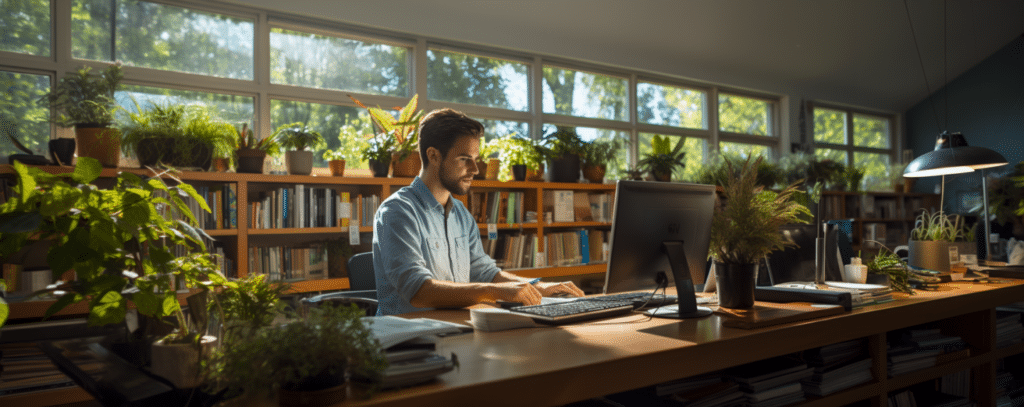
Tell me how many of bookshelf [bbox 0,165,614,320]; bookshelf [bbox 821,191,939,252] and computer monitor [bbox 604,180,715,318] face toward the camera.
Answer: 2

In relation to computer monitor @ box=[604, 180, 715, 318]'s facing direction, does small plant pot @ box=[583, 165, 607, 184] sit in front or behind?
in front

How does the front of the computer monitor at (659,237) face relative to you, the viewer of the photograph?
facing away from the viewer and to the left of the viewer

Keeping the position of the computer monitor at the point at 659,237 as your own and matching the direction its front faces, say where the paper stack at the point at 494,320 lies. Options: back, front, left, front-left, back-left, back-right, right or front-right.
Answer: left

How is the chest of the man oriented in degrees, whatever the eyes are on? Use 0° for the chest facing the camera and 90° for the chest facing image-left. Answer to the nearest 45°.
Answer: approximately 315°

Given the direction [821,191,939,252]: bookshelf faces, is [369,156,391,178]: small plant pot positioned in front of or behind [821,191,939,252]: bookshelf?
in front

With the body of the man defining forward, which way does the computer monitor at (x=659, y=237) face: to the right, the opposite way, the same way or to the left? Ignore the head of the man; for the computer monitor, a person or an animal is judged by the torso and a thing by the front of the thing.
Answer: the opposite way

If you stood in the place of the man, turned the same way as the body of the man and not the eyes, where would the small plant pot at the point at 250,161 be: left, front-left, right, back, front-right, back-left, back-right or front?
back

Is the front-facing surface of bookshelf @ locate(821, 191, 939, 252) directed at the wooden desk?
yes

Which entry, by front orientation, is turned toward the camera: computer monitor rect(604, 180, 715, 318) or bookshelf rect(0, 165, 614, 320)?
the bookshelf

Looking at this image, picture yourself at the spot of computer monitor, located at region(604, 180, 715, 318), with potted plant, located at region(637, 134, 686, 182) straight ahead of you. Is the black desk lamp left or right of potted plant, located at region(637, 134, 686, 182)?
right

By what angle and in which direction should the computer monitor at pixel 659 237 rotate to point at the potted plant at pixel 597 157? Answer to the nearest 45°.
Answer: approximately 45° to its right

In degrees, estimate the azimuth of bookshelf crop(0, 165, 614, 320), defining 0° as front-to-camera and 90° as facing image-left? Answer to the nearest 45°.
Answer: approximately 0°

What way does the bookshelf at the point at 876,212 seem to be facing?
toward the camera

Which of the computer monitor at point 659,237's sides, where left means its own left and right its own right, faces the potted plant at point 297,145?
front

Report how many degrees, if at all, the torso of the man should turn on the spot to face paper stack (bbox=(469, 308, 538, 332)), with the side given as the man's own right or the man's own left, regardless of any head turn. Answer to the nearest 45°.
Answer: approximately 45° to the man's own right
